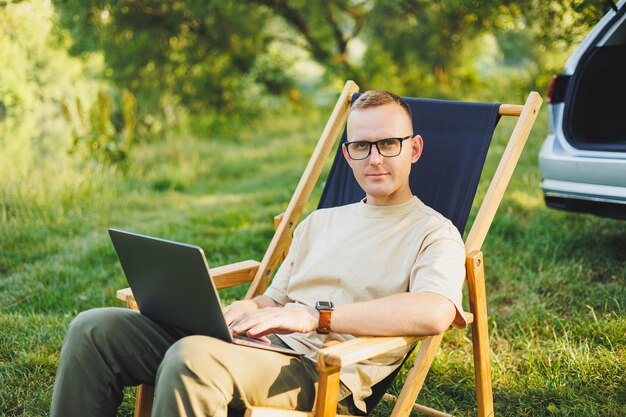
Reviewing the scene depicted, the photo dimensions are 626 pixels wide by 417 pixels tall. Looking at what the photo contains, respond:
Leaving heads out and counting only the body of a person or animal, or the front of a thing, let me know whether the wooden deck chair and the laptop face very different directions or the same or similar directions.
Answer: very different directions

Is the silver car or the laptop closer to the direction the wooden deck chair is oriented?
the laptop

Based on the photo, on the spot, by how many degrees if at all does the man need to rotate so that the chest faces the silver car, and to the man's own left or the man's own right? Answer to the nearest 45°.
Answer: approximately 180°

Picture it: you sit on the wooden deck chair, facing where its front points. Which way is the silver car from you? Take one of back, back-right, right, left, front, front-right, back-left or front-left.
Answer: back

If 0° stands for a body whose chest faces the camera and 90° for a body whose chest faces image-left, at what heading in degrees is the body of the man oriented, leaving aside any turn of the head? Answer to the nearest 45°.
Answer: approximately 45°

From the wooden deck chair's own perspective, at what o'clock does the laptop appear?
The laptop is roughly at 12 o'clock from the wooden deck chair.

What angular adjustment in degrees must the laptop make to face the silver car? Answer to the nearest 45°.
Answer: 0° — it already faces it

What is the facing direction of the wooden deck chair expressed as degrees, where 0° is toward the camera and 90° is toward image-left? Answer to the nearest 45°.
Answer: approximately 45°

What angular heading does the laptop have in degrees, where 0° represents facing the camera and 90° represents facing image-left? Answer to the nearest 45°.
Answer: approximately 225°
